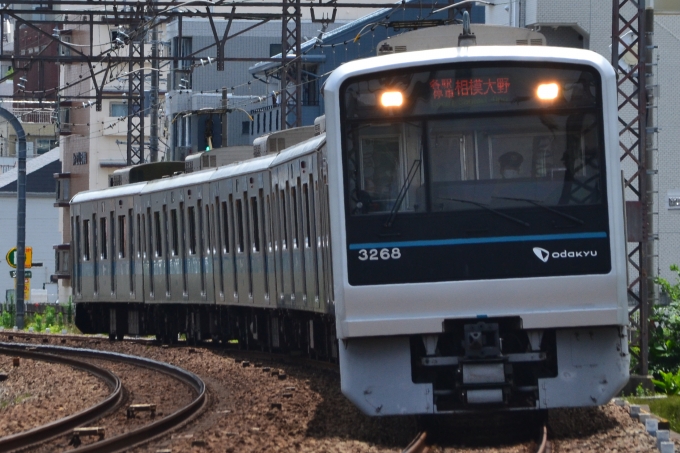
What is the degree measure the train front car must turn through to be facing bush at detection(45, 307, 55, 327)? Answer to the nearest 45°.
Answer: approximately 135° to its right

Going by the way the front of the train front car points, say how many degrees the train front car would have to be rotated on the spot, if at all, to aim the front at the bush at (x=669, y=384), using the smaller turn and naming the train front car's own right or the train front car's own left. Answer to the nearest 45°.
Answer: approximately 135° to the train front car's own left

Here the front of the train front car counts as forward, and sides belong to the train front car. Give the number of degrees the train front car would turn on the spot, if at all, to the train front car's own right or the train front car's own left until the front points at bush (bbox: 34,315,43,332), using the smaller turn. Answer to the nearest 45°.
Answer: approximately 135° to the train front car's own right

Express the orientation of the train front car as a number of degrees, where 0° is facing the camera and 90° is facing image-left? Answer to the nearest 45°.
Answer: approximately 0°

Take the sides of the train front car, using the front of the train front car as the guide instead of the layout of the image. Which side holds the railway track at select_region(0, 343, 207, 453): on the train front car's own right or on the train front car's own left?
on the train front car's own right
